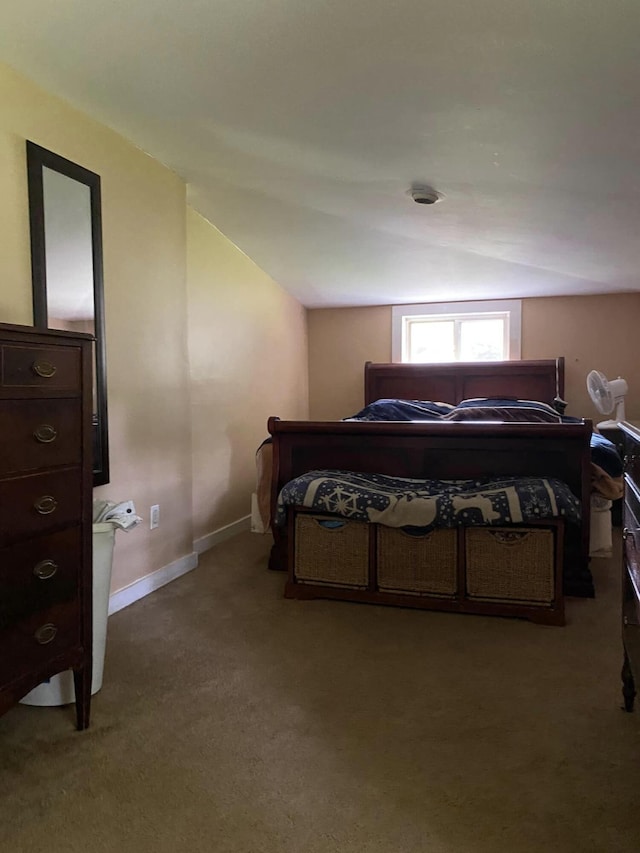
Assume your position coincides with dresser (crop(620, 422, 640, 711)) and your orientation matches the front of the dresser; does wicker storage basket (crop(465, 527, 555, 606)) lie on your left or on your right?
on your right

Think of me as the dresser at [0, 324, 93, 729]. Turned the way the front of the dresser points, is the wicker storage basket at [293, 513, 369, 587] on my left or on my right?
on my left

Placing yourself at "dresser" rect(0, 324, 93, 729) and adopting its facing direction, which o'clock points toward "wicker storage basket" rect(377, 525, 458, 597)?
The wicker storage basket is roughly at 10 o'clock from the dresser.

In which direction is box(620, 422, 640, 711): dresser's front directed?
to the viewer's left

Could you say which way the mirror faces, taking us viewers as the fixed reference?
facing the viewer and to the right of the viewer

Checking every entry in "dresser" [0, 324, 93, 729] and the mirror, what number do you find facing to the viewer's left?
0

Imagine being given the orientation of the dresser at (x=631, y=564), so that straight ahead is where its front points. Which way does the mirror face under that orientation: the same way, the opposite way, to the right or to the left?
the opposite way

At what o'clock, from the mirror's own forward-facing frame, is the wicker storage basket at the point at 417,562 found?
The wicker storage basket is roughly at 11 o'clock from the mirror.

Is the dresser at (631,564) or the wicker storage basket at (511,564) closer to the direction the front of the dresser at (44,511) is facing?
the dresser

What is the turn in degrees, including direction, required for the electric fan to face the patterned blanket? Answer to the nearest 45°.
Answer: approximately 45° to its left

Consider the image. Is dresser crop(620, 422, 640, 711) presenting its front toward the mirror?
yes

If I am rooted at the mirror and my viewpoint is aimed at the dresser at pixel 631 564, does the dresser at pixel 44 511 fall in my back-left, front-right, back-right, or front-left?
front-right

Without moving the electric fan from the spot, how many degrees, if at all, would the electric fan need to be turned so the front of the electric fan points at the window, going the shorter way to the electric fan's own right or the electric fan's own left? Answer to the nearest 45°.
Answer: approximately 90° to the electric fan's own right
